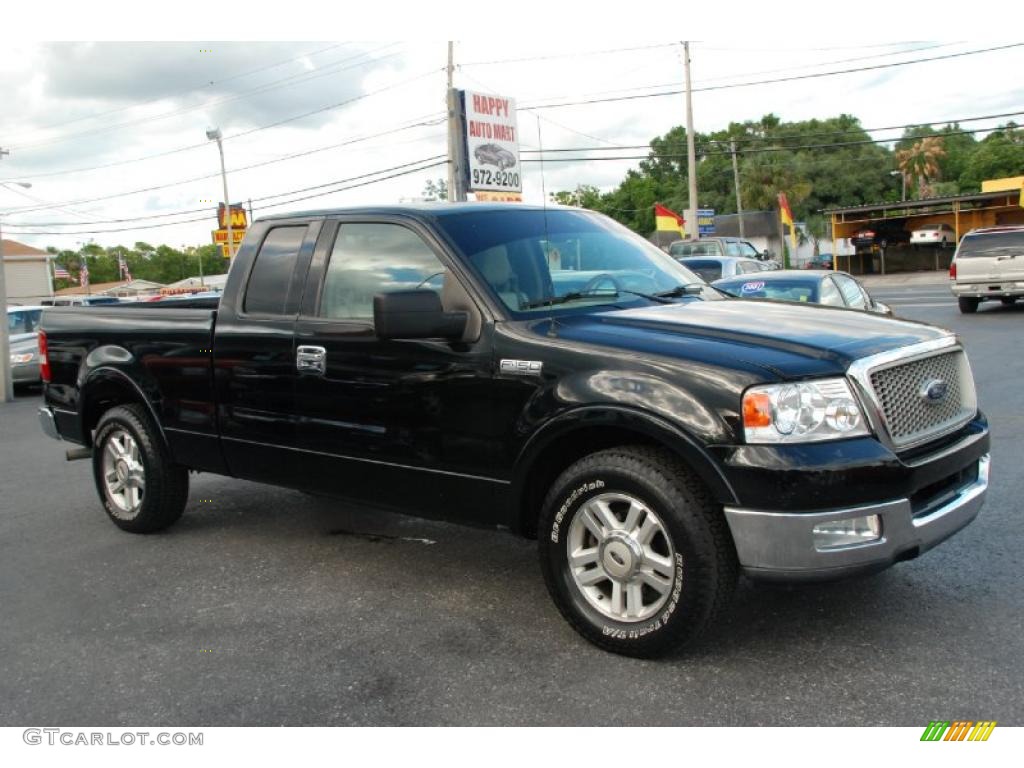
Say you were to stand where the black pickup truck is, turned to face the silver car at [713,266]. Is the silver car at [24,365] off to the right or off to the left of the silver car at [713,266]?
left

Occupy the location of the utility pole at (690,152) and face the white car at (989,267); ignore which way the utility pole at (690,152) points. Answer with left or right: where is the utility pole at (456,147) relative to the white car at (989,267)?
right

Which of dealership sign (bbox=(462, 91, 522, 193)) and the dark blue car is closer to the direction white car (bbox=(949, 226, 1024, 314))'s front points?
the dealership sign

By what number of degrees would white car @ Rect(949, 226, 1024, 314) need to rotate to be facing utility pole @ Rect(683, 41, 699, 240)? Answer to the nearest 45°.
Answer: approximately 45° to its left

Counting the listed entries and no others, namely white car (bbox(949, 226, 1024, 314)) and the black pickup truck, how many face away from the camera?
1

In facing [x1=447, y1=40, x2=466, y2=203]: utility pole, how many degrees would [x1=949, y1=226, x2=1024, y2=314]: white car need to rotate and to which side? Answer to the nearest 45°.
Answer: approximately 90° to its left

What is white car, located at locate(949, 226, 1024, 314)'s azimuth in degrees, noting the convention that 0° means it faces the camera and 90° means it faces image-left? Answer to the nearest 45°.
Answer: approximately 180°

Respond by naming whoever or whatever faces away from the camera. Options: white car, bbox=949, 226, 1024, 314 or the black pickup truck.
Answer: the white car

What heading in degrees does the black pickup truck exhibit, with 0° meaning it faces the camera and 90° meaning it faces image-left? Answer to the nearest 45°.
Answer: approximately 315°

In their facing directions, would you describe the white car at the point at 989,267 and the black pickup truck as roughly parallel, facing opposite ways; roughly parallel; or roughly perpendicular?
roughly perpendicular

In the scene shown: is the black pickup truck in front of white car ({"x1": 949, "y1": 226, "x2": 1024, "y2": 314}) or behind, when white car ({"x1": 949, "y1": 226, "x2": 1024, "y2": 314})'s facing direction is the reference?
behind

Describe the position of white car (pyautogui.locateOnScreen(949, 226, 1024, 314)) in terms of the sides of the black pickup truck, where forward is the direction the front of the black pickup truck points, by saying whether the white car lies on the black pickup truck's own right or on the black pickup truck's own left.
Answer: on the black pickup truck's own left

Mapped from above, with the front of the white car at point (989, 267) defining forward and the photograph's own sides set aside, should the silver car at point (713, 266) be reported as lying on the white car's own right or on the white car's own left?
on the white car's own left

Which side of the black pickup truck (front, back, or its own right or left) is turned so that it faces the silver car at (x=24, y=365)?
back

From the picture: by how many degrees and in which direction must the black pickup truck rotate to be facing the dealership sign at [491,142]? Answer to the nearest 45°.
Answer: approximately 135° to its left
